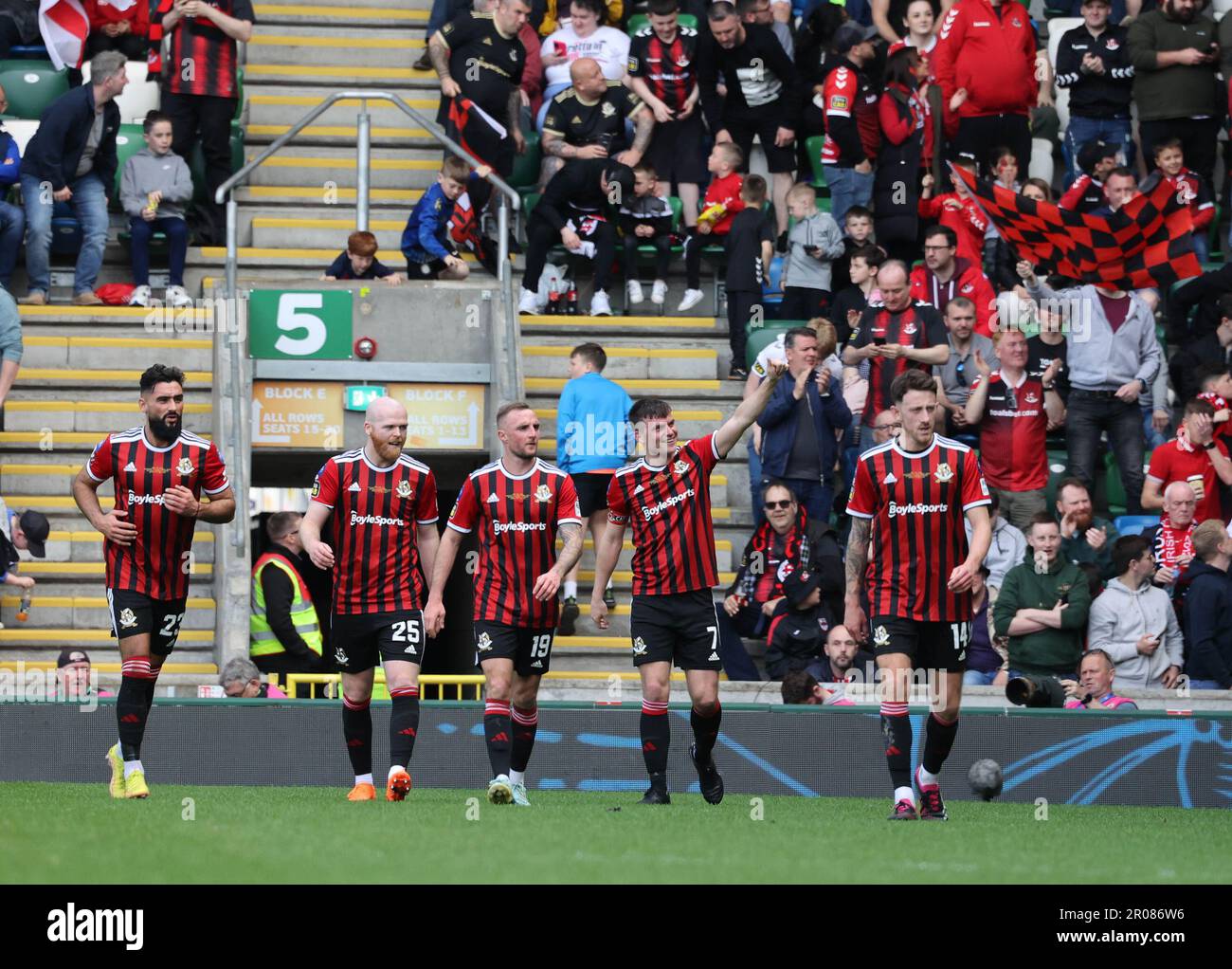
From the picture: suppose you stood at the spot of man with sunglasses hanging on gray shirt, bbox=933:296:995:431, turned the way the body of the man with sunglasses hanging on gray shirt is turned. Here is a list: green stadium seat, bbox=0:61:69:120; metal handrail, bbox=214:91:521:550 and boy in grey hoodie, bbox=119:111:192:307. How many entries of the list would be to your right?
3

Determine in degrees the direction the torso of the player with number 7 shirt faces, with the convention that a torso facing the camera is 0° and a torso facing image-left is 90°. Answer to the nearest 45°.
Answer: approximately 0°

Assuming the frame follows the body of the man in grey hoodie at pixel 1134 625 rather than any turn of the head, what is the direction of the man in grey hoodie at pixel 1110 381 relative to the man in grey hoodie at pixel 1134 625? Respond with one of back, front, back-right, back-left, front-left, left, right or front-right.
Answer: back-left

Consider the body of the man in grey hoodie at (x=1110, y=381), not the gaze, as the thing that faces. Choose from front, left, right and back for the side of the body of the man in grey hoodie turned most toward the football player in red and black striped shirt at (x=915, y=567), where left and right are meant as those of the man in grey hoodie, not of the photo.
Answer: front

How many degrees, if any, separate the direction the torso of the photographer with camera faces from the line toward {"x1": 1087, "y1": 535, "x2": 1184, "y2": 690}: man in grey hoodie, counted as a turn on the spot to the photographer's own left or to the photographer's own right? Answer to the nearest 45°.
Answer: approximately 180°
